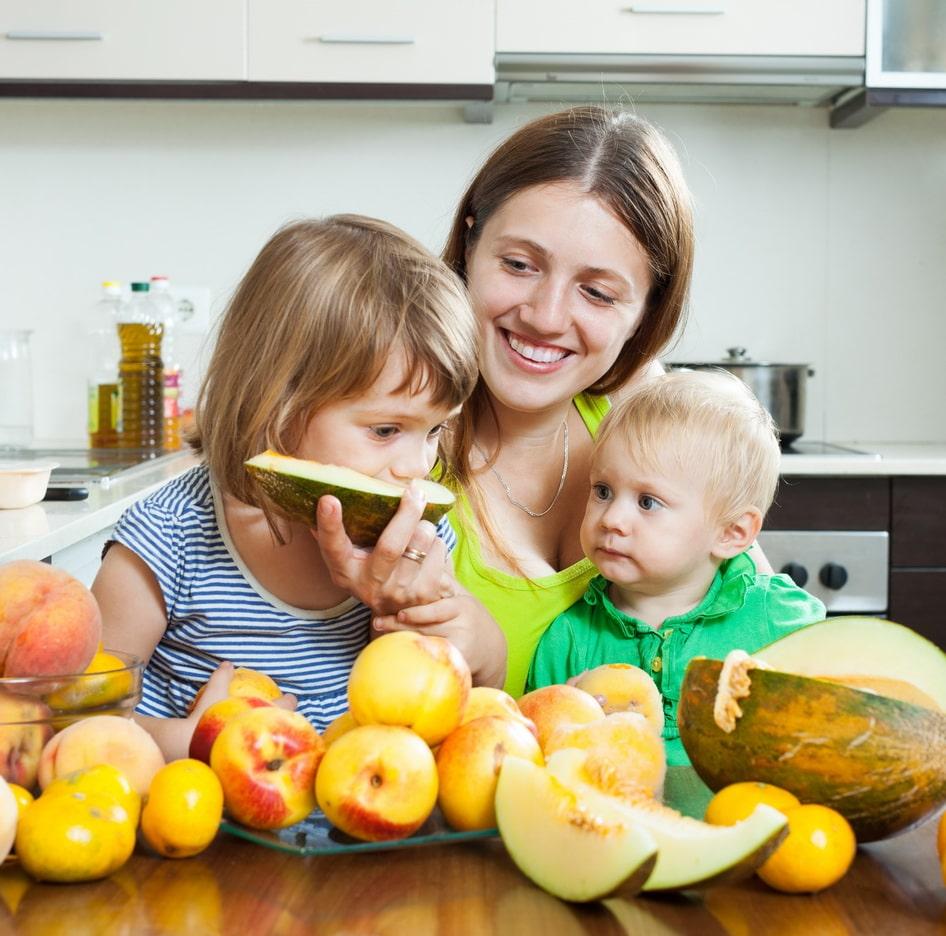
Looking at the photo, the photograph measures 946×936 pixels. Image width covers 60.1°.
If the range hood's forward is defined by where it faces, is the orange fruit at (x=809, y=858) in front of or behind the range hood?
in front

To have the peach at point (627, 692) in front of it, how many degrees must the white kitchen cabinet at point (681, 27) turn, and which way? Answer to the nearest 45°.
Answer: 0° — it already faces it

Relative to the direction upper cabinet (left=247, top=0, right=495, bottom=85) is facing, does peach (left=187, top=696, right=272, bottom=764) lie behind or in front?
in front

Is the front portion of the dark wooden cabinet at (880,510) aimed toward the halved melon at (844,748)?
yes

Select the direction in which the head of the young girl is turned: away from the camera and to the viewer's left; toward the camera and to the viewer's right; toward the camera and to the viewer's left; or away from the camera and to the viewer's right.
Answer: toward the camera and to the viewer's right

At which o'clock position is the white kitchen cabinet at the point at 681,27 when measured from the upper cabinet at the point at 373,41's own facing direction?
The white kitchen cabinet is roughly at 9 o'clock from the upper cabinet.

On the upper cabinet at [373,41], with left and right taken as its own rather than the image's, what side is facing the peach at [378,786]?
front

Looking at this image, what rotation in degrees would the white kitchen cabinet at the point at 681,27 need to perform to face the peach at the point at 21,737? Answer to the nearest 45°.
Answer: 0° — it already faces it

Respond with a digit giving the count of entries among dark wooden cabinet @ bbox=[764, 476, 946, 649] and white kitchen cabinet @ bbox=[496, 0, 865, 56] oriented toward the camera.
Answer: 2

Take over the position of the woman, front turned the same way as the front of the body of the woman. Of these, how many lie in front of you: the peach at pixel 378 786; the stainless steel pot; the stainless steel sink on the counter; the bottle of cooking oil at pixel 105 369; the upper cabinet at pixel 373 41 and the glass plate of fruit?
2

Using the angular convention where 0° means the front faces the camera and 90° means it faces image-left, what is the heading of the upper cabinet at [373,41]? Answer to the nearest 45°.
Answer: approximately 0°

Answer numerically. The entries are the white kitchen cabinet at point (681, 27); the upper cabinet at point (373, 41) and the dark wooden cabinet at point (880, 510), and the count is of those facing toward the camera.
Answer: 3
